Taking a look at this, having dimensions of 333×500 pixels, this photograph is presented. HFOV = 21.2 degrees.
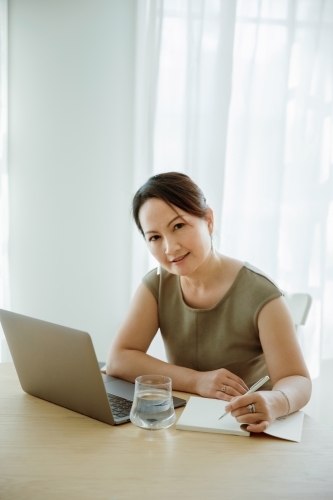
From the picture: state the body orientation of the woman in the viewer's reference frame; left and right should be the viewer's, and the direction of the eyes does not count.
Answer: facing the viewer and to the left of the viewer

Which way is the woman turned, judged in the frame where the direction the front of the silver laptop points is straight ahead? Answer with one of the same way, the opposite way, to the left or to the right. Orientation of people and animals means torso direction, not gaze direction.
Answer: the opposite way

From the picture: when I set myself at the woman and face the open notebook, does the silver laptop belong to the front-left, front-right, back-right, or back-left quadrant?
front-right

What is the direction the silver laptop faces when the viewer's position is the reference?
facing away from the viewer and to the right of the viewer

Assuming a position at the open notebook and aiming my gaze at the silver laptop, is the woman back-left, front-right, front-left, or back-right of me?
front-right
